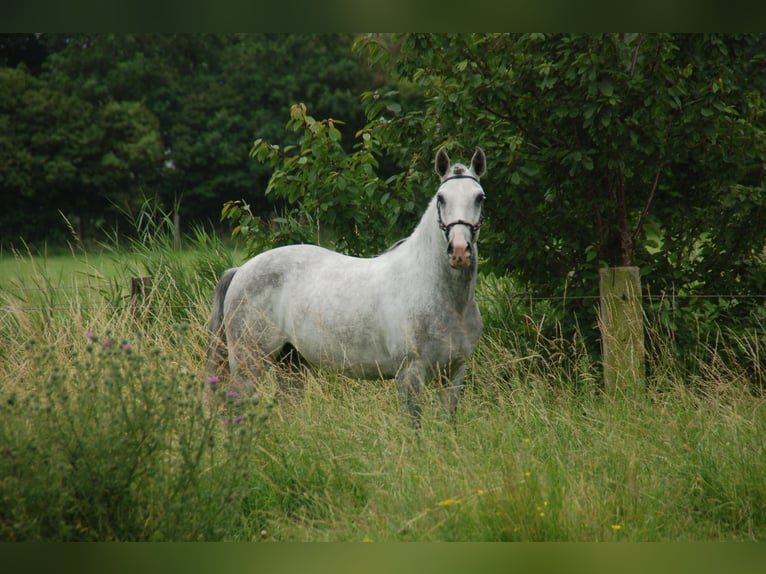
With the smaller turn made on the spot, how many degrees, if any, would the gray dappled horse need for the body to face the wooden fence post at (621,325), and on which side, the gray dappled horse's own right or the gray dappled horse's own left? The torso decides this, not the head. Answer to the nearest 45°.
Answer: approximately 45° to the gray dappled horse's own left

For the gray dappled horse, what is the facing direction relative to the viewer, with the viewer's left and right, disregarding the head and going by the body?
facing the viewer and to the right of the viewer
